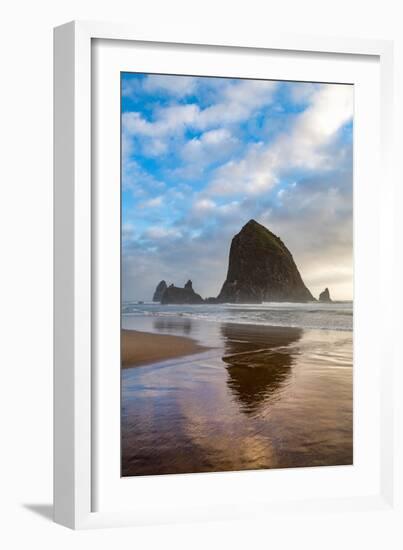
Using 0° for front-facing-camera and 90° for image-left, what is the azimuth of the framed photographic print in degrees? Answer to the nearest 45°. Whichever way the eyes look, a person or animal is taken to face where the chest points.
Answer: approximately 315°
